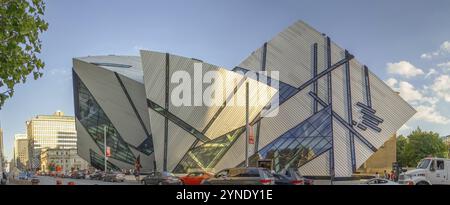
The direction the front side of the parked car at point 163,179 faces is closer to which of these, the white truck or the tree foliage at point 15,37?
the tree foliage

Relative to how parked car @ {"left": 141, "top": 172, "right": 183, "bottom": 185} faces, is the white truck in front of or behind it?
behind

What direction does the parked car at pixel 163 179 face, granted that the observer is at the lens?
facing to the left of the viewer

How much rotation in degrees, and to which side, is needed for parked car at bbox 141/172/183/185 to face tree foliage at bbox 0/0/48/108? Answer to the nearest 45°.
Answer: approximately 90° to its left

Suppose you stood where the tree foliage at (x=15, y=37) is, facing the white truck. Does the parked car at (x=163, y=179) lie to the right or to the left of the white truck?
left
